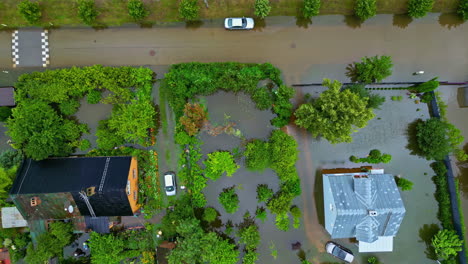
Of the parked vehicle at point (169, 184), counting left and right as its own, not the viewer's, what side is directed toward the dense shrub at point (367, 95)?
left

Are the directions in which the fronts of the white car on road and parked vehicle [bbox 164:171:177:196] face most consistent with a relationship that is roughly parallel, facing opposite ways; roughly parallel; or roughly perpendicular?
roughly perpendicular

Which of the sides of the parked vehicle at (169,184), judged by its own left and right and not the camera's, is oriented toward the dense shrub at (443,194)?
left
